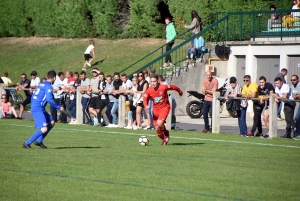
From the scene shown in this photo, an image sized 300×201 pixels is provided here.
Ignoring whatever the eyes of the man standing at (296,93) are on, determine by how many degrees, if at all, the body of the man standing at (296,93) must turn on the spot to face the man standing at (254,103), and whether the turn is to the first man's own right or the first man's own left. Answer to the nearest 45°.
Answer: approximately 45° to the first man's own right

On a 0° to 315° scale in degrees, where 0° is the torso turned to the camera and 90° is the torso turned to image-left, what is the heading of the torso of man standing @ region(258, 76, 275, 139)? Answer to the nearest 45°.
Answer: approximately 45°

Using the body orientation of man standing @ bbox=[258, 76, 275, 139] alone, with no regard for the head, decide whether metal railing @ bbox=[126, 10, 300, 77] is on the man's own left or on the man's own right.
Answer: on the man's own right

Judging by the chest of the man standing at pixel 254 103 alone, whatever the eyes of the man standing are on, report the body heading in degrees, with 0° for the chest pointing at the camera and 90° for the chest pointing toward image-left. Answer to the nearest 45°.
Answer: approximately 45°

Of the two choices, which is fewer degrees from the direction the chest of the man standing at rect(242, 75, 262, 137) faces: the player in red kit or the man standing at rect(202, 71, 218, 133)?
the player in red kit

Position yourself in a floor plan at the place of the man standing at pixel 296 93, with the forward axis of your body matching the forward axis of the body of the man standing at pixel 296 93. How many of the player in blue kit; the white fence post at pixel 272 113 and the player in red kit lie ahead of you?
3
